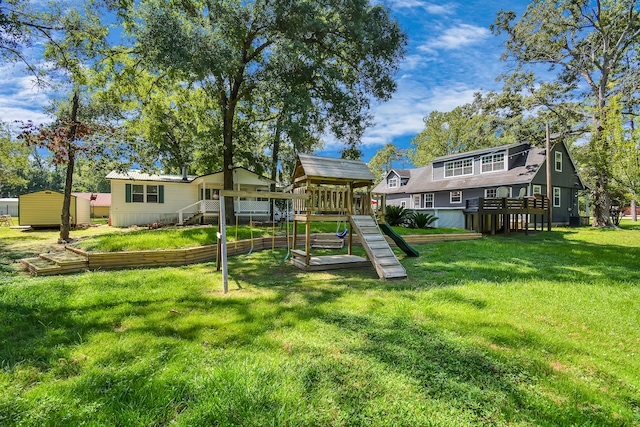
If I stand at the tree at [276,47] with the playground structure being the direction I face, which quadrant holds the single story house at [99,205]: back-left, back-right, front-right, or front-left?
back-right

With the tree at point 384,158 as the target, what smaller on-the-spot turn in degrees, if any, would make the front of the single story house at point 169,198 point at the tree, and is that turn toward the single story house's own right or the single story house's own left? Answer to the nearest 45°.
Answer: approximately 135° to the single story house's own left

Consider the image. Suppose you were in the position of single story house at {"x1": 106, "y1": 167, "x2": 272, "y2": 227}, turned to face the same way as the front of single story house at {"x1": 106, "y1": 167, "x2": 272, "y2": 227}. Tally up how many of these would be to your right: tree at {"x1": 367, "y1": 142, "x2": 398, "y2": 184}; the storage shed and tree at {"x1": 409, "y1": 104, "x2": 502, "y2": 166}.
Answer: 1

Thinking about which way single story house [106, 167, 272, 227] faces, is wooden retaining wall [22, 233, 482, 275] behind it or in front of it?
in front
